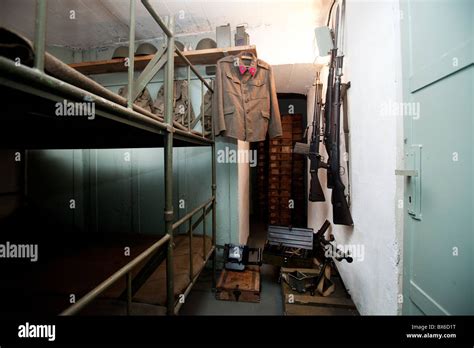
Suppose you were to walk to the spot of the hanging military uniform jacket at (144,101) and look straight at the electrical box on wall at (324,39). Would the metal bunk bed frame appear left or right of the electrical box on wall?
right

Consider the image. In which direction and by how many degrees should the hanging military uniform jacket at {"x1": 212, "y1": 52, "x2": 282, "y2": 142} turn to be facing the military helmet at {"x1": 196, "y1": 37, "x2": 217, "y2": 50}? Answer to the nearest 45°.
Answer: approximately 135° to its right

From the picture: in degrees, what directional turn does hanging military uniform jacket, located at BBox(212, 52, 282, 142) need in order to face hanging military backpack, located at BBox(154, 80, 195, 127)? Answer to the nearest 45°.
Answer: approximately 135° to its right

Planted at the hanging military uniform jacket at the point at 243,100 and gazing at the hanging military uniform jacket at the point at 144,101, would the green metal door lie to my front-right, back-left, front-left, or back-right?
back-left

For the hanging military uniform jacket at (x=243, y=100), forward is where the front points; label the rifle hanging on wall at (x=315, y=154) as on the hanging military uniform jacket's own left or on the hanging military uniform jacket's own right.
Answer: on the hanging military uniform jacket's own left
